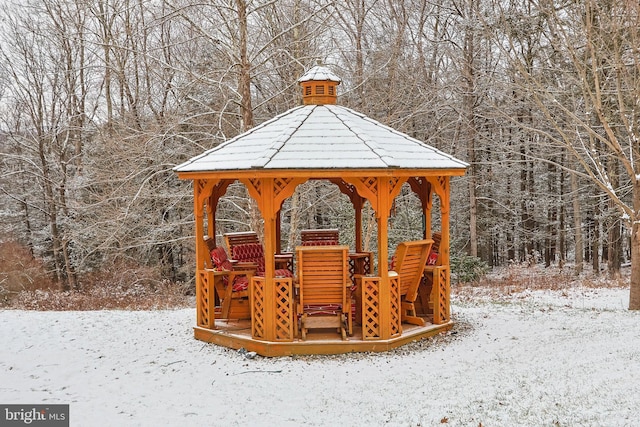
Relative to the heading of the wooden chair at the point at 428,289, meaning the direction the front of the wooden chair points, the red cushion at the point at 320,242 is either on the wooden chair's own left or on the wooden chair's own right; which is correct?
on the wooden chair's own right

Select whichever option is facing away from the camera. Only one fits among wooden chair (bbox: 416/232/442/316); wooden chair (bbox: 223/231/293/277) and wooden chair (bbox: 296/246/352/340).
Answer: wooden chair (bbox: 296/246/352/340)

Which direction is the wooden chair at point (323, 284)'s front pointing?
away from the camera

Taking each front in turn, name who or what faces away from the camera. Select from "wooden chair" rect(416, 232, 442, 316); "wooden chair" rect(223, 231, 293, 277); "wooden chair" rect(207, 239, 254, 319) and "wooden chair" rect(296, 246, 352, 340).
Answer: "wooden chair" rect(296, 246, 352, 340)

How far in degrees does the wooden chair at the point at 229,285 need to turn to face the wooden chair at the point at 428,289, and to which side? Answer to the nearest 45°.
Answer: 0° — it already faces it

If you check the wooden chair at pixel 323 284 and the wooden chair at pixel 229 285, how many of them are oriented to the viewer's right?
1

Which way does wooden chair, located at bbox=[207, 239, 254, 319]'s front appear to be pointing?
to the viewer's right

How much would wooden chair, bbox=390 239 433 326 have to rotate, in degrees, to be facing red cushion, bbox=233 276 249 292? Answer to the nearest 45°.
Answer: approximately 45° to its left

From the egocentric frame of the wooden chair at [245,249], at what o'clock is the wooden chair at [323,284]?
the wooden chair at [323,284] is roughly at 1 o'clock from the wooden chair at [245,249].

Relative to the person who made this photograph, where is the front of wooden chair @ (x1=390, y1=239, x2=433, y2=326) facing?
facing away from the viewer and to the left of the viewer

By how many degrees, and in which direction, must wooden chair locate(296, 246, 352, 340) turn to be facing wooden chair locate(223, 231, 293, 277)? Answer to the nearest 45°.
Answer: approximately 45° to its left

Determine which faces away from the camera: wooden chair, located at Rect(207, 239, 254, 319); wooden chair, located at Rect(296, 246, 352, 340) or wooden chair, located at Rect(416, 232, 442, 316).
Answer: wooden chair, located at Rect(296, 246, 352, 340)

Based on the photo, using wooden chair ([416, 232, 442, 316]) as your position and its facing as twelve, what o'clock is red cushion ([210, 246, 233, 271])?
The red cushion is roughly at 1 o'clock from the wooden chair.
